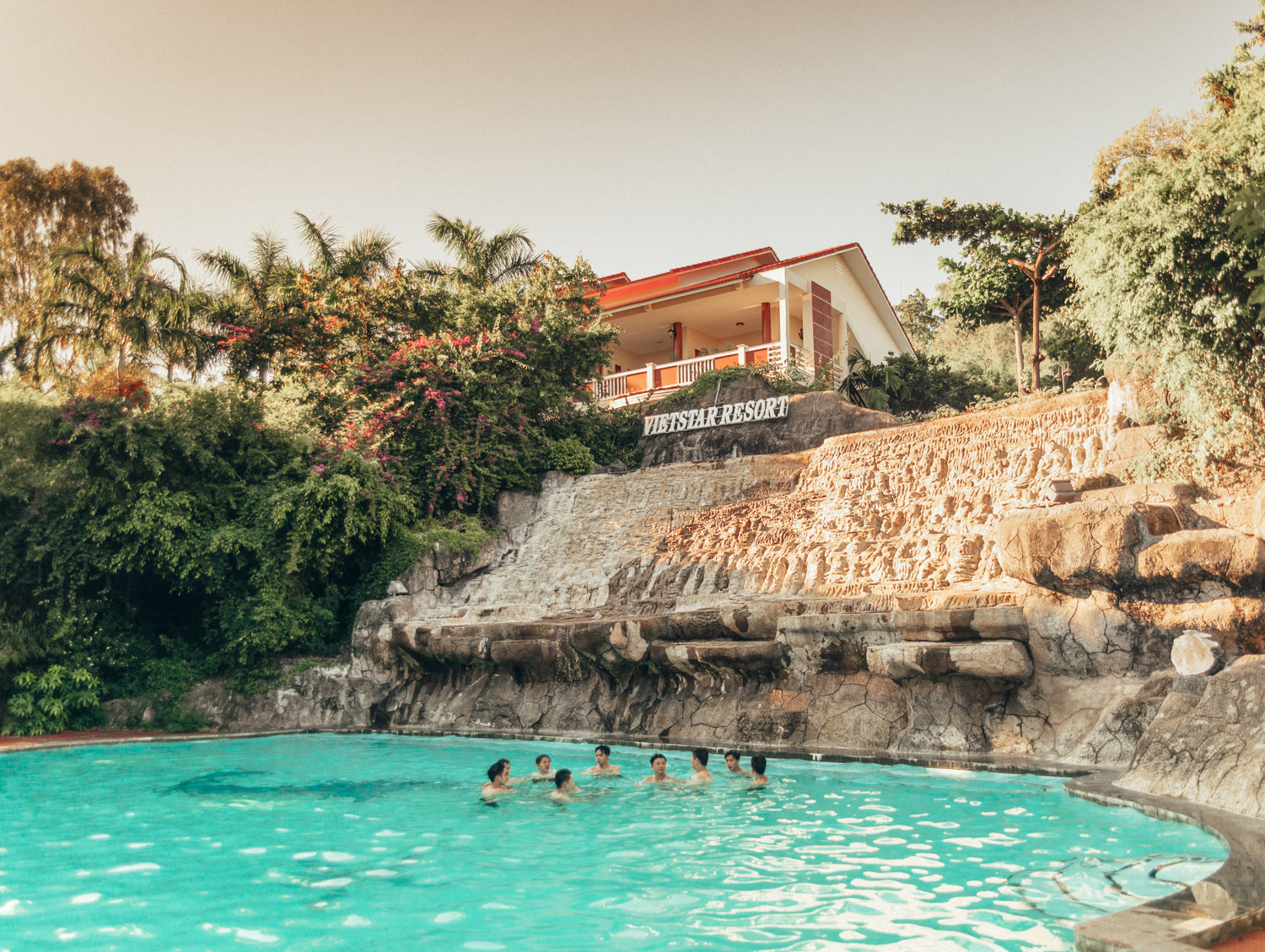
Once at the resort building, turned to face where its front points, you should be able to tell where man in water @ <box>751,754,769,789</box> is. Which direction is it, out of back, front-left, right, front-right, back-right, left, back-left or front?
front-left

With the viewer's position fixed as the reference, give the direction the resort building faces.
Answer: facing the viewer and to the left of the viewer

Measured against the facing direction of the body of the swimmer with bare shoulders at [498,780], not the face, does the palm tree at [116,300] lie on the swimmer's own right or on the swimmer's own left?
on the swimmer's own left

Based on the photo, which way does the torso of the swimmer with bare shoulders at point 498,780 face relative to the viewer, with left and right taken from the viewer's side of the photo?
facing away from the viewer and to the right of the viewer

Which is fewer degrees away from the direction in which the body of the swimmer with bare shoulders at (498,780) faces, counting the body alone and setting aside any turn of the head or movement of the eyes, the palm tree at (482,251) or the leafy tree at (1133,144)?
the leafy tree

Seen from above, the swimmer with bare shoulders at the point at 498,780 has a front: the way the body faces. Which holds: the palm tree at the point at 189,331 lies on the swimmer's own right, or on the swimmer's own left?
on the swimmer's own left

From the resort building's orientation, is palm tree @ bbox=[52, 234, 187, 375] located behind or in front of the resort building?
in front

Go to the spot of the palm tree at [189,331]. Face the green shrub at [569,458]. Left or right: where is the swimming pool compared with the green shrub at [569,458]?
right

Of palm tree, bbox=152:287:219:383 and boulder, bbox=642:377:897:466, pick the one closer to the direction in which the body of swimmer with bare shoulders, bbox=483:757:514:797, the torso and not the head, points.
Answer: the boulder

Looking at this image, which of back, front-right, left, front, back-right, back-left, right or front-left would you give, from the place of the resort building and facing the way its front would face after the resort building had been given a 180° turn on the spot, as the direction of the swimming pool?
back-right

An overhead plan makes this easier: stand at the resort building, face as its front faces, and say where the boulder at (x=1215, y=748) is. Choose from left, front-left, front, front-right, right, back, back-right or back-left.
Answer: front-left

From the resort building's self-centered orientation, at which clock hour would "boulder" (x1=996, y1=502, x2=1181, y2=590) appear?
The boulder is roughly at 10 o'clock from the resort building.
